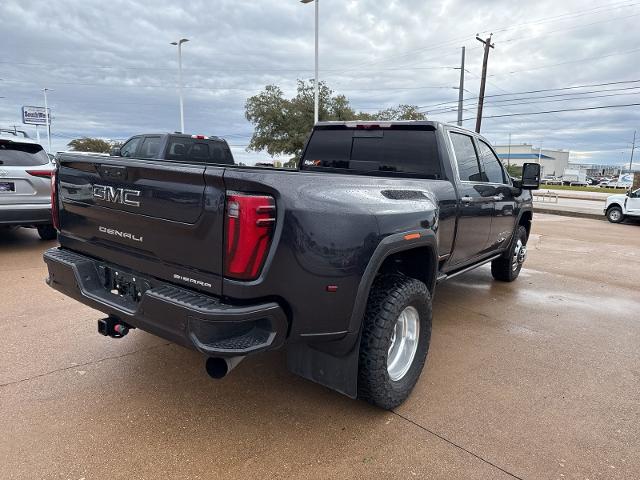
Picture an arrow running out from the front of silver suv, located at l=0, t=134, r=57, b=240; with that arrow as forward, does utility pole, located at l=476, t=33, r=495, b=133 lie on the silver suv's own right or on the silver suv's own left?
on the silver suv's own right

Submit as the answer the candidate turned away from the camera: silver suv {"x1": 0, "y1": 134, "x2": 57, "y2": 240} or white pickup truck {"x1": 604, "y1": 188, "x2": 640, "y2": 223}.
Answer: silver suv {"x1": 0, "y1": 134, "x2": 57, "y2": 240}

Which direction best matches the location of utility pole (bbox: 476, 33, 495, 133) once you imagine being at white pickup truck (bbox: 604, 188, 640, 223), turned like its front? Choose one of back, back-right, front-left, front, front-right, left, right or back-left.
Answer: front-right

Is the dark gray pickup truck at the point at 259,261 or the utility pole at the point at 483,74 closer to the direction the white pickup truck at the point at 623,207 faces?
the utility pole

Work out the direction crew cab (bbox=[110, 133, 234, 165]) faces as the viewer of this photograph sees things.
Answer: facing away from the viewer and to the left of the viewer

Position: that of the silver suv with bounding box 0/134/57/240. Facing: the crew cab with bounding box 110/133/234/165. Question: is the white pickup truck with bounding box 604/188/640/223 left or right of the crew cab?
right

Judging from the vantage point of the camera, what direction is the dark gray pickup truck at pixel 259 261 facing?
facing away from the viewer and to the right of the viewer

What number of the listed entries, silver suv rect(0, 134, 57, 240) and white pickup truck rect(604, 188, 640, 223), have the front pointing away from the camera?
1

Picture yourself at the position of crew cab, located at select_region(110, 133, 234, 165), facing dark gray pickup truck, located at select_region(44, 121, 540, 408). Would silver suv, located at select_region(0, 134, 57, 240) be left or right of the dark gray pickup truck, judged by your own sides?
right

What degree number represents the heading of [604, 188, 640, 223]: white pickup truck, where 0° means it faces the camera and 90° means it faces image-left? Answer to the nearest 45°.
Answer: approximately 90°

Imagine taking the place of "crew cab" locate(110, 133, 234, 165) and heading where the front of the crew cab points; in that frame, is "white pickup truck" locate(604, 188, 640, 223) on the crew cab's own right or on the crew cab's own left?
on the crew cab's own right

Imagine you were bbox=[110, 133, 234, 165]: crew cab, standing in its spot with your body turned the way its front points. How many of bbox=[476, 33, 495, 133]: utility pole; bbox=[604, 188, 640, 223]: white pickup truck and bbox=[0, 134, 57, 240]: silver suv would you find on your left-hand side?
1

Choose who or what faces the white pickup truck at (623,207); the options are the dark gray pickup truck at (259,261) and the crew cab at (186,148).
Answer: the dark gray pickup truck

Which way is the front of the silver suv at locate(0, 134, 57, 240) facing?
away from the camera

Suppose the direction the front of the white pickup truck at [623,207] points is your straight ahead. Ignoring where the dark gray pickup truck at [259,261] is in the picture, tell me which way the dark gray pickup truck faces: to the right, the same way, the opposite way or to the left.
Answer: to the right
